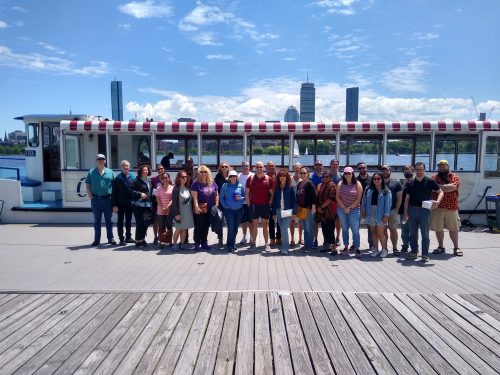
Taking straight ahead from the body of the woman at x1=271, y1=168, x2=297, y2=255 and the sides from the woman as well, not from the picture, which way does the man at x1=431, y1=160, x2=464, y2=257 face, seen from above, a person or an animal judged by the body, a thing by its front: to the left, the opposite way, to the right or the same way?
the same way

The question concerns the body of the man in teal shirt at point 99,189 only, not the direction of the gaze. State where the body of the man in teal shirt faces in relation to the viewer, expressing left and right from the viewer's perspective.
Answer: facing the viewer

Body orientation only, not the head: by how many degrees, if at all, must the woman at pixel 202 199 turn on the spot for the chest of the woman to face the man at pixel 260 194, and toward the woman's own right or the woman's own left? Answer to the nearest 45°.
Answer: approximately 90° to the woman's own left

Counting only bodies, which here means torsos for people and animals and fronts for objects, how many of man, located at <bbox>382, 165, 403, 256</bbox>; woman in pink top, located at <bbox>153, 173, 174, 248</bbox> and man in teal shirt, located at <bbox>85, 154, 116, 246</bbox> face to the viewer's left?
0

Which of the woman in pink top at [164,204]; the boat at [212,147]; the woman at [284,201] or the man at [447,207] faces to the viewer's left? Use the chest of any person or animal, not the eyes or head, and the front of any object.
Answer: the boat

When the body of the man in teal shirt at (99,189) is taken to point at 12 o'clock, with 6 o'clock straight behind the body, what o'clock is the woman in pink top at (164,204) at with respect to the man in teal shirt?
The woman in pink top is roughly at 10 o'clock from the man in teal shirt.

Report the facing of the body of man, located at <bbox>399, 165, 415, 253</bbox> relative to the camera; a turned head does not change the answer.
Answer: toward the camera

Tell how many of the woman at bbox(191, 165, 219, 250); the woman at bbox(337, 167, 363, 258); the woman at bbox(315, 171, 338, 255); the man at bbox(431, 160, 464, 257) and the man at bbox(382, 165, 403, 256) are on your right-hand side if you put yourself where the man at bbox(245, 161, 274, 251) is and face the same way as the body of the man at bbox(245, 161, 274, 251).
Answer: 1

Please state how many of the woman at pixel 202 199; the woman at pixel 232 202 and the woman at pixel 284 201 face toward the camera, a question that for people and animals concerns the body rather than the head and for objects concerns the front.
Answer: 3

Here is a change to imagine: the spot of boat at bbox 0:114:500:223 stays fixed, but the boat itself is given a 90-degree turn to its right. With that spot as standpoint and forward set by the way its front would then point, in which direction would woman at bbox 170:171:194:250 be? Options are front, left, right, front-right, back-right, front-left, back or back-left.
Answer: back

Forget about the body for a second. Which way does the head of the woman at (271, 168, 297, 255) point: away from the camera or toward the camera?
toward the camera

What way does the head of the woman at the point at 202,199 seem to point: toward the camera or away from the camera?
toward the camera

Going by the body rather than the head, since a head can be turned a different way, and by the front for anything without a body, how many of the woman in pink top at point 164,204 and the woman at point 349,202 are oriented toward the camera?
2

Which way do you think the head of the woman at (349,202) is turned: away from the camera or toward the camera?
toward the camera

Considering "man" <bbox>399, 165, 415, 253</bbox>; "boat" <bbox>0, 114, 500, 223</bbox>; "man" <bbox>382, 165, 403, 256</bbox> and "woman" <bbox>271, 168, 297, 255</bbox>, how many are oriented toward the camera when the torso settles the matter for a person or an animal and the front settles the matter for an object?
3

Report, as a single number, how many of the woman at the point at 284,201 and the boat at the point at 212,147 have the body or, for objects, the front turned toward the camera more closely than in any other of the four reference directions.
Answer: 1

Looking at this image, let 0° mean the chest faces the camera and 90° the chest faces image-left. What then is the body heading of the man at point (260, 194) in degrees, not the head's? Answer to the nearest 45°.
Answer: approximately 0°

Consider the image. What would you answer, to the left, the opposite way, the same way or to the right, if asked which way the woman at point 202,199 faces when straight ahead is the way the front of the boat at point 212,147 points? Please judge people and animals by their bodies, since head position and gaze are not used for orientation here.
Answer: to the left

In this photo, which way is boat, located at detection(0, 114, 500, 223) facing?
to the viewer's left

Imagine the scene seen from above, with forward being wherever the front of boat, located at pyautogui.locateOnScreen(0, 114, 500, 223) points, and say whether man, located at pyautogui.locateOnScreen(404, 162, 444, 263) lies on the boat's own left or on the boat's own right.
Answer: on the boat's own left

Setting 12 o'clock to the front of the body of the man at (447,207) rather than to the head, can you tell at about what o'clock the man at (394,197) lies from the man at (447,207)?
the man at (394,197) is roughly at 2 o'clock from the man at (447,207).

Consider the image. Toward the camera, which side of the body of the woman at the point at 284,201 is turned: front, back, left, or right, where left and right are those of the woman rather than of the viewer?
front

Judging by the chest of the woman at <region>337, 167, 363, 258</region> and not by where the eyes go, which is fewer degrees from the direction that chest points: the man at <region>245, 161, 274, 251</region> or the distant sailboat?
the man
